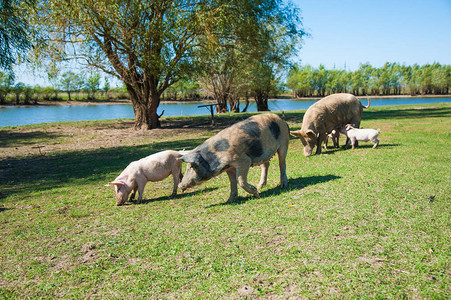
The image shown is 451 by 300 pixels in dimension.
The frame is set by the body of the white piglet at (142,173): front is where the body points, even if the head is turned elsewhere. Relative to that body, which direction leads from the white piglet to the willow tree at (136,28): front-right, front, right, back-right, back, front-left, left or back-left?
back-right

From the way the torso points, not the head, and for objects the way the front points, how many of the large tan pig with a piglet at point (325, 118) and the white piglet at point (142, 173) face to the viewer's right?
0

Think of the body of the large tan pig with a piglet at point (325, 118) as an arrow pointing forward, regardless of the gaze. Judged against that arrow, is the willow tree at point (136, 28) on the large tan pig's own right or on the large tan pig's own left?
on the large tan pig's own right

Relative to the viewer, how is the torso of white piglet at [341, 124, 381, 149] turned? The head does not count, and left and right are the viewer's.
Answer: facing to the left of the viewer

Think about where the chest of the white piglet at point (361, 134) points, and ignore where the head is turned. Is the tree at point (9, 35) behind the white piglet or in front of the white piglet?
in front

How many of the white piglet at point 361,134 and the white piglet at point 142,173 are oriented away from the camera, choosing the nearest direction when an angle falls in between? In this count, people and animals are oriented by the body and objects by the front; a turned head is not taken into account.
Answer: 0

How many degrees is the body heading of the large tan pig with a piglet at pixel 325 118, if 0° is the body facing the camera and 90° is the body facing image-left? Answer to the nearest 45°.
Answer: approximately 45°

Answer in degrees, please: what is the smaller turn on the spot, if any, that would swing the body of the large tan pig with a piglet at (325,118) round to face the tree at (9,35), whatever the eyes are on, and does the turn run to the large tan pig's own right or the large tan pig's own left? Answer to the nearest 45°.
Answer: approximately 45° to the large tan pig's own right
